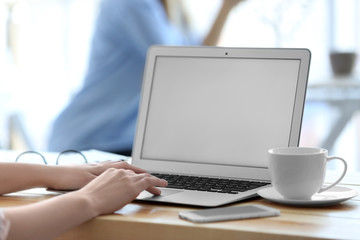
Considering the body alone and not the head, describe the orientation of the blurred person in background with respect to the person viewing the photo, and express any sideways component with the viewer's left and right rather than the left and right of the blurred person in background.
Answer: facing to the right of the viewer

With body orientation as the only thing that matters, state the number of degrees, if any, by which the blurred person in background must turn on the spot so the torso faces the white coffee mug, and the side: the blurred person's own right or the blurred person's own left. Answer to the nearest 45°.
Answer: approximately 90° to the blurred person's own right

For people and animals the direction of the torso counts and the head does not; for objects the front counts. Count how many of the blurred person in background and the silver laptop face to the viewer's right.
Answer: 1

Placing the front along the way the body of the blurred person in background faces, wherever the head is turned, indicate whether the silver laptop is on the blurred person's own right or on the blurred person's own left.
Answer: on the blurred person's own right
